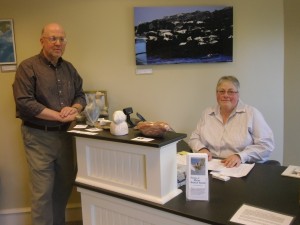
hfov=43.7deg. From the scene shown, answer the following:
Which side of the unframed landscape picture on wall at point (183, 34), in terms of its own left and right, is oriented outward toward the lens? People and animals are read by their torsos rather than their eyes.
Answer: front

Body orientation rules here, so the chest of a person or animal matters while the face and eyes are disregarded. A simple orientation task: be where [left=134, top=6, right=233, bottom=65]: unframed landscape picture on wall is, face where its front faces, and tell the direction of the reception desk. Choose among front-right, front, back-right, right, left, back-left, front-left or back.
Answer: front

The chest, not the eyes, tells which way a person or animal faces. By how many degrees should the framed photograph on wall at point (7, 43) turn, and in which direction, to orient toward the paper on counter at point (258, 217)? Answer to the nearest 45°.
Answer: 0° — it already faces it

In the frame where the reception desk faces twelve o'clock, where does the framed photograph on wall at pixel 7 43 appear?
The framed photograph on wall is roughly at 3 o'clock from the reception desk.

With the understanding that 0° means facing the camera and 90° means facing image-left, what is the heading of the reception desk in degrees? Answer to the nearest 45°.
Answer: approximately 45°

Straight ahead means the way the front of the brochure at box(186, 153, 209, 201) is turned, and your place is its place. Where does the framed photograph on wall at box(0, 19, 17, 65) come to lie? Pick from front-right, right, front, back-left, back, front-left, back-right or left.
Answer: back-right

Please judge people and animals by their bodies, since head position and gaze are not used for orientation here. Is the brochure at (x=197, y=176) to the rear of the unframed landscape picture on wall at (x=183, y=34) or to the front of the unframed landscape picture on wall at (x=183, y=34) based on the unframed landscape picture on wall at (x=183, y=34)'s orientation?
to the front

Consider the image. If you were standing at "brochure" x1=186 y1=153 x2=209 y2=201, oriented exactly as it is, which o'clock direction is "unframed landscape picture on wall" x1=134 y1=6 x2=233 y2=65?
The unframed landscape picture on wall is roughly at 6 o'clock from the brochure.

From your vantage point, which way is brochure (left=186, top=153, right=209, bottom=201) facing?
toward the camera

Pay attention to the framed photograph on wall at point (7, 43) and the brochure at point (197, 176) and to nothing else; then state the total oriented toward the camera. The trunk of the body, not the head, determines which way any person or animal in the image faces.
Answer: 2

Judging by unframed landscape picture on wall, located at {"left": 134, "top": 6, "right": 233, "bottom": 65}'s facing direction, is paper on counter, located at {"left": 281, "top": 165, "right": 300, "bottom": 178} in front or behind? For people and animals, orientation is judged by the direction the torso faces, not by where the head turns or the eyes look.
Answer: in front

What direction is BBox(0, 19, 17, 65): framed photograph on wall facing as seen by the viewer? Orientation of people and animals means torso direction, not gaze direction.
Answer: toward the camera
